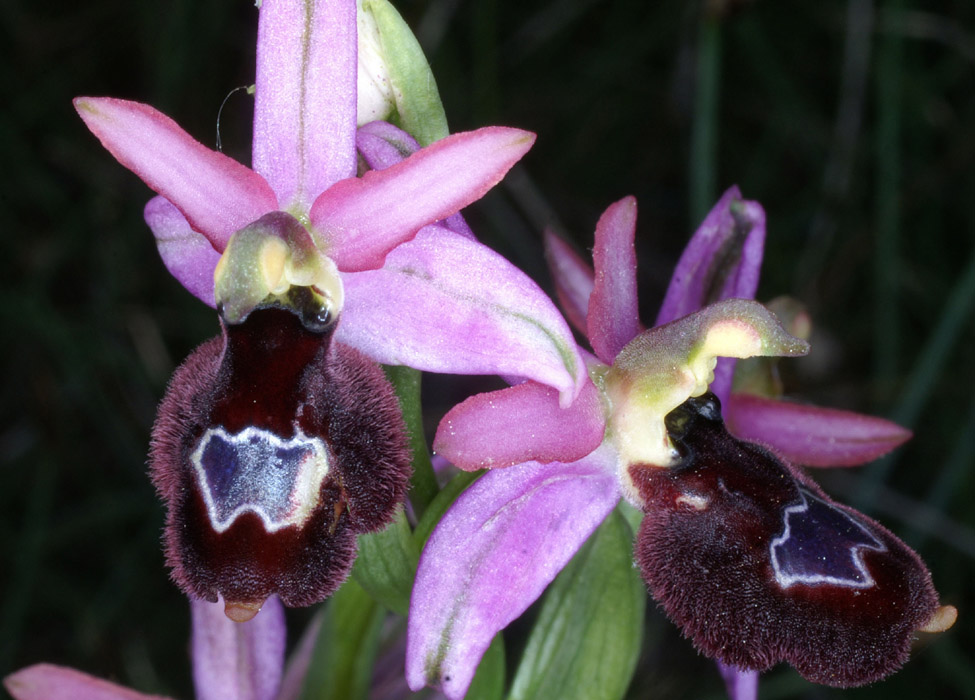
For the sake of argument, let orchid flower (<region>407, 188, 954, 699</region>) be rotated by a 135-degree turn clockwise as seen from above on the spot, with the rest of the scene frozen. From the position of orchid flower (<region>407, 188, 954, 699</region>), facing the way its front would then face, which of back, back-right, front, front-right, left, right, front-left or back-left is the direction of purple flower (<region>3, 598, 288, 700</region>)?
front

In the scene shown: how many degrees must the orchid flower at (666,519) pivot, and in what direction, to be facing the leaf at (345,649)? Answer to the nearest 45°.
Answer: approximately 135° to its right

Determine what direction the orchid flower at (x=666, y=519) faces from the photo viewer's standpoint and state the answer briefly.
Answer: facing the viewer and to the right of the viewer
